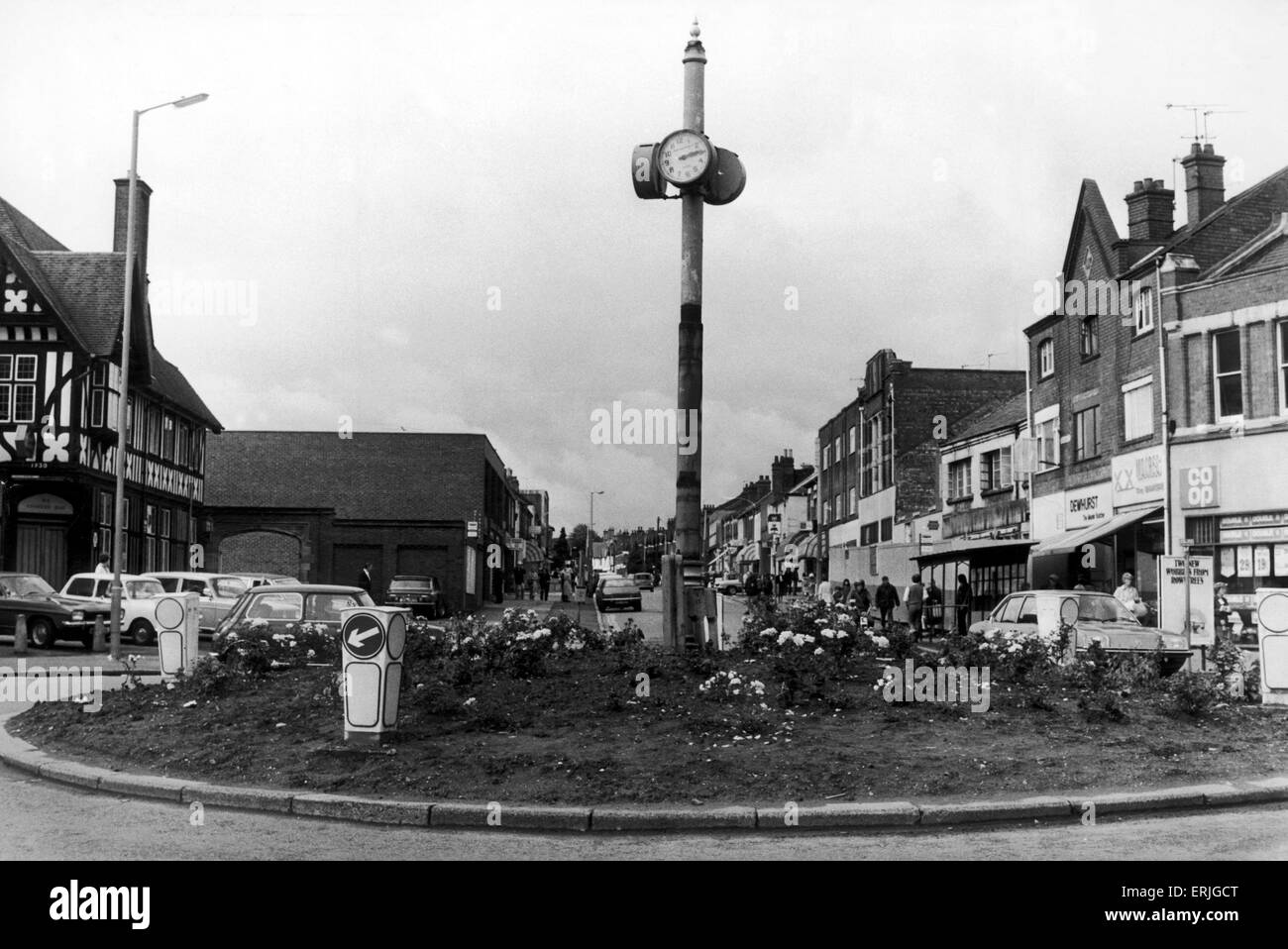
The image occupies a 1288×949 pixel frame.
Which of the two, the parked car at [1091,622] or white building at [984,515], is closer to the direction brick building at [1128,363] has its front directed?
the parked car

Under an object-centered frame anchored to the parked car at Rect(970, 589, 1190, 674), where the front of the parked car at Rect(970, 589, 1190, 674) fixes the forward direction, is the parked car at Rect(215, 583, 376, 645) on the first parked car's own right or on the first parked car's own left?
on the first parked car's own right

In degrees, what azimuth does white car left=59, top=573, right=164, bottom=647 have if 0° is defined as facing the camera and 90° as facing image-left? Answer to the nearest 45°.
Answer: approximately 315°

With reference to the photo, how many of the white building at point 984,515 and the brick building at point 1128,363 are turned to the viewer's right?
0

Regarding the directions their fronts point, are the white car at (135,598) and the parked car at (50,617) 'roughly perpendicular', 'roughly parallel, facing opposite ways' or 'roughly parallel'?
roughly parallel

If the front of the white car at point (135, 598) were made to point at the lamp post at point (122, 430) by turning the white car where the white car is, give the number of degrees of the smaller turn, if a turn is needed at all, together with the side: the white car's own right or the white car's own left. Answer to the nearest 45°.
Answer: approximately 45° to the white car's own right

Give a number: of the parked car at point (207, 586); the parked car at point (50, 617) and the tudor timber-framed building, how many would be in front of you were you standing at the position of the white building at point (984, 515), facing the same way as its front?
3

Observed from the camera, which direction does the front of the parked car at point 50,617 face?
facing the viewer and to the right of the viewer

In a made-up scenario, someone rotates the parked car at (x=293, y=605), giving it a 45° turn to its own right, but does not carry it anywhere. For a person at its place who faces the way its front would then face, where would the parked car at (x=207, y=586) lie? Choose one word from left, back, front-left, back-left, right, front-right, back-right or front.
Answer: back-left

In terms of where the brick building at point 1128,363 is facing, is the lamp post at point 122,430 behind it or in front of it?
in front

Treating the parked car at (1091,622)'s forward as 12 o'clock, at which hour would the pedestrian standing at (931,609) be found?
The pedestrian standing is roughly at 7 o'clock from the parked car.

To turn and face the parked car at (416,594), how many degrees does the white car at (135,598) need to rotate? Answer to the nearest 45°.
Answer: approximately 90° to its left

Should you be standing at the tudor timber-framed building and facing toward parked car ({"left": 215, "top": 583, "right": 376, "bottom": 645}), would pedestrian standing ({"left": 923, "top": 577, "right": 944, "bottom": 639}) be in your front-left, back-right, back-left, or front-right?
front-left

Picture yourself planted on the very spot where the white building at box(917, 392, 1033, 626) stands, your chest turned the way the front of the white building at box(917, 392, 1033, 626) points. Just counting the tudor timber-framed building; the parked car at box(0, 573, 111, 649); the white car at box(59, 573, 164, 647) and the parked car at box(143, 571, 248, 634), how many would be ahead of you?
4
